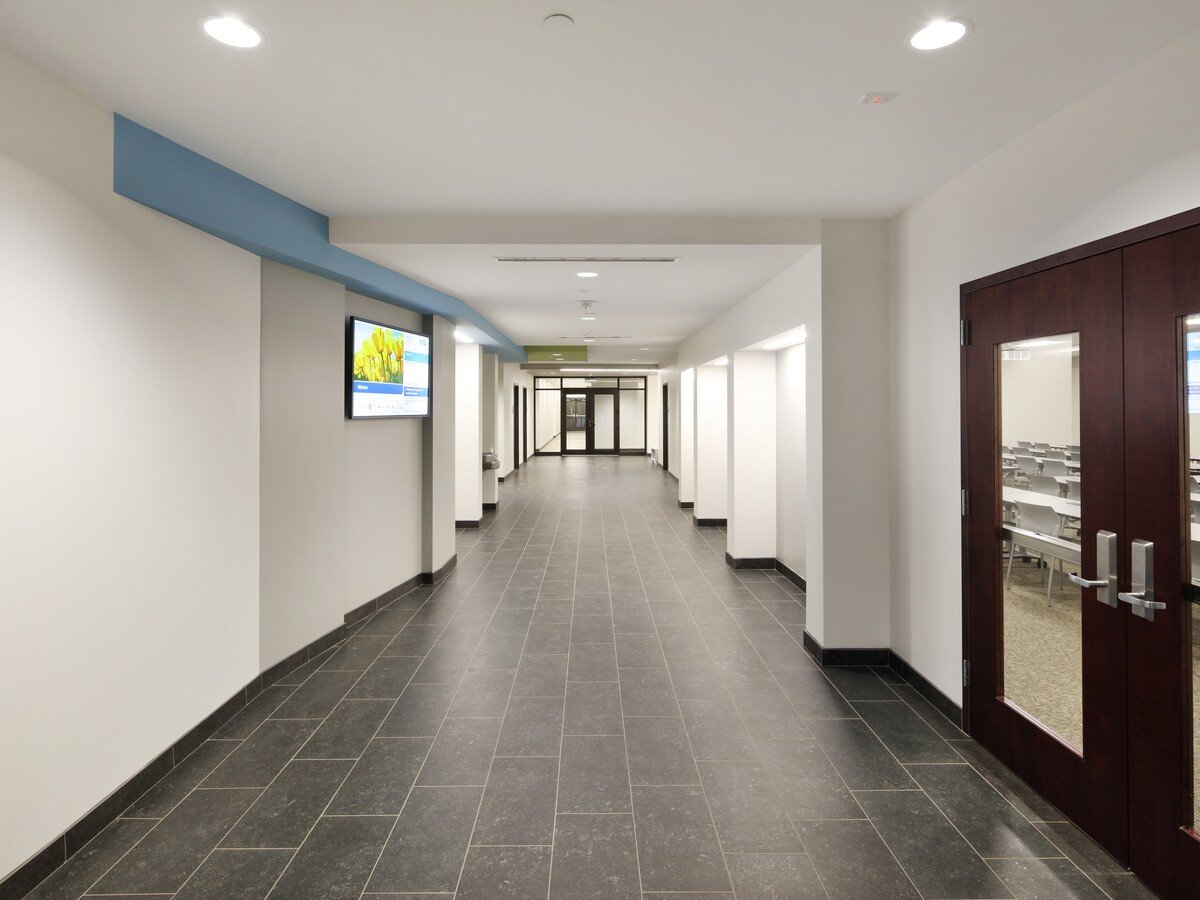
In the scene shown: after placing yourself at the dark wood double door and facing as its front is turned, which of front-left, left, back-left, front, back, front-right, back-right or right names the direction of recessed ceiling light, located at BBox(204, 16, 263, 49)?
front

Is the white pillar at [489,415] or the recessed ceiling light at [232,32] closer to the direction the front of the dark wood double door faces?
the recessed ceiling light

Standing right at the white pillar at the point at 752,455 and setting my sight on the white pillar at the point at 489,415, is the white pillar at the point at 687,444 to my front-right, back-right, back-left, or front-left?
front-right

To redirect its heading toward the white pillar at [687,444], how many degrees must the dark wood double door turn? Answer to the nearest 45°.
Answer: approximately 90° to its right

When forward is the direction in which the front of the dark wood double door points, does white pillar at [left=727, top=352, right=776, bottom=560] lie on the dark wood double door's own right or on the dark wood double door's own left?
on the dark wood double door's own right

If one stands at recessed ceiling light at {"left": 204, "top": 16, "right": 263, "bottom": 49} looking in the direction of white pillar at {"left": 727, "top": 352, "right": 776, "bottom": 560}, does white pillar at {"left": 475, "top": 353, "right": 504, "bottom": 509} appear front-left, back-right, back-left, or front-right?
front-left

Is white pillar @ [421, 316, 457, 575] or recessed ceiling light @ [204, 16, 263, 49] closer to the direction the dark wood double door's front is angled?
the recessed ceiling light

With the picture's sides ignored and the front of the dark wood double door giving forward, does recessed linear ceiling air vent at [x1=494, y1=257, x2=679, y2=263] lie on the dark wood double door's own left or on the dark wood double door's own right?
on the dark wood double door's own right

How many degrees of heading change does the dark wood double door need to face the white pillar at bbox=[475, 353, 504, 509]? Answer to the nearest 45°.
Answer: approximately 90° to its right

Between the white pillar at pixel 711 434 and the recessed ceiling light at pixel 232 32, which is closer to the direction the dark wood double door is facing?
the recessed ceiling light

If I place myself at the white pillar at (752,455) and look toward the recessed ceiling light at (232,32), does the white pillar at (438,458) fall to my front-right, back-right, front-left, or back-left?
front-right
